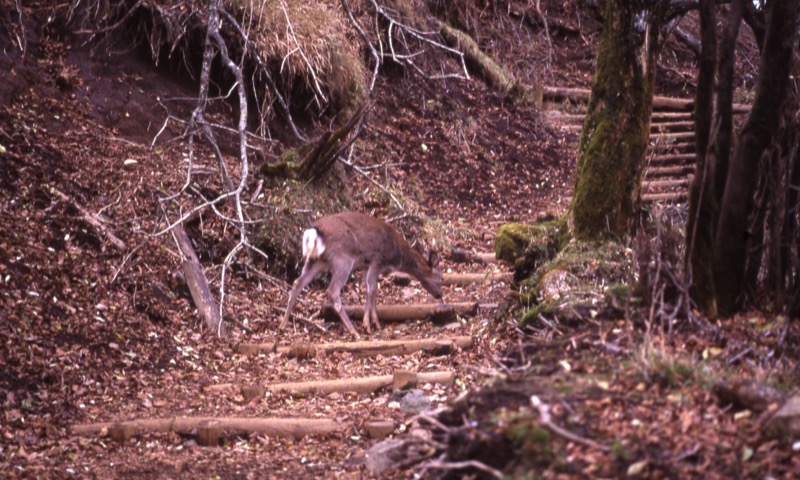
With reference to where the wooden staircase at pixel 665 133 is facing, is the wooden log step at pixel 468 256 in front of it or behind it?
in front

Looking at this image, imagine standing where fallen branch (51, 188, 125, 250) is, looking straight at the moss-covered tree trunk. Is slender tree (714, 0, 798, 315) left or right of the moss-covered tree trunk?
right

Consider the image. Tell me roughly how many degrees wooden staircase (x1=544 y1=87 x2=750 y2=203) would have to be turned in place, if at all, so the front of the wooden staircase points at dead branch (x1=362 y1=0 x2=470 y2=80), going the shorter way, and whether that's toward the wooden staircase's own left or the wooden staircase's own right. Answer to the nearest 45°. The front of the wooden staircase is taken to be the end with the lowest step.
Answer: approximately 45° to the wooden staircase's own right

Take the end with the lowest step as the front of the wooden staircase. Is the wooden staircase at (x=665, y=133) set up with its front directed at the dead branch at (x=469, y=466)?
yes

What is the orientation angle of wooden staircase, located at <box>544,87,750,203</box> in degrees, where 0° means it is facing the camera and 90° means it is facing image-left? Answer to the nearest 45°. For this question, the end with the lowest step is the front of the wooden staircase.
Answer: approximately 0°

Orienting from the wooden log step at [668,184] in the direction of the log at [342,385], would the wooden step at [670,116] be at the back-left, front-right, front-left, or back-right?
back-right

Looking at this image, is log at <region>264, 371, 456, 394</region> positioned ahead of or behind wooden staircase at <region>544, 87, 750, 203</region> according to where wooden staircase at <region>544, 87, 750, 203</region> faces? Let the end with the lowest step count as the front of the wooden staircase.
ahead

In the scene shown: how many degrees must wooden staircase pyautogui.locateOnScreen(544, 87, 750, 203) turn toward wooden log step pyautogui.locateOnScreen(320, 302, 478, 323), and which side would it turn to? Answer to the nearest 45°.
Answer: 0° — it already faces it

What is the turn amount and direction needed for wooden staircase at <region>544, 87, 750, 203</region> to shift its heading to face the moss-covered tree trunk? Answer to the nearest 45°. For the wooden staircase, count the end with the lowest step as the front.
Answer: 0° — it already faces it
